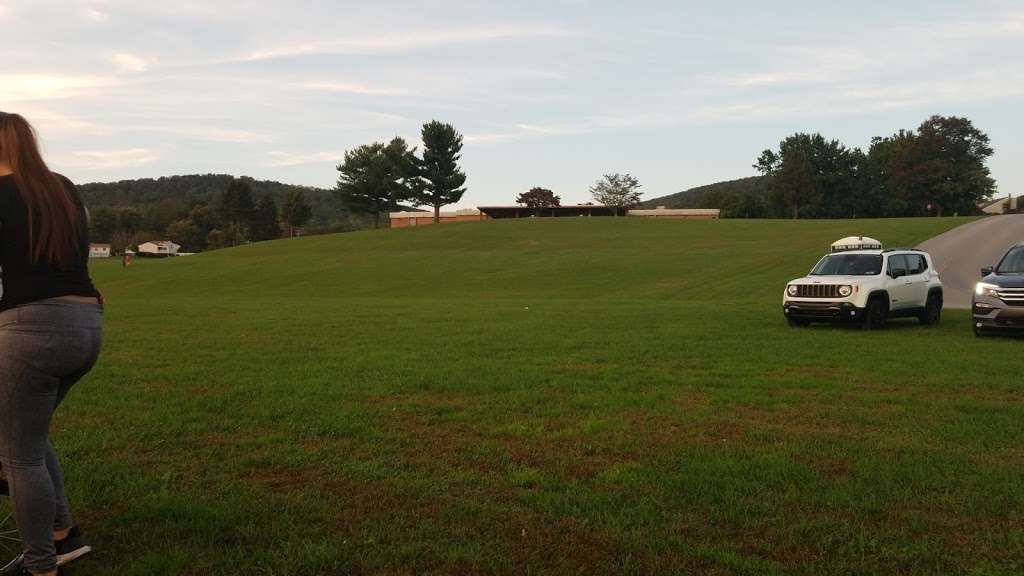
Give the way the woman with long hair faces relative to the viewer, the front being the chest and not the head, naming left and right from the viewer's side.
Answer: facing away from the viewer and to the left of the viewer

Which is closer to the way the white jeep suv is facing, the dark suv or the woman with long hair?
the woman with long hair

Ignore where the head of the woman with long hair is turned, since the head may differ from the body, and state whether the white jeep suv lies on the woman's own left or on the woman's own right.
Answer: on the woman's own right

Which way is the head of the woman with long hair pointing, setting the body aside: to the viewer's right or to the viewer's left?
to the viewer's left

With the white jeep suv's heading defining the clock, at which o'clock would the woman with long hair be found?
The woman with long hair is roughly at 11 o'clock from the white jeep suv.

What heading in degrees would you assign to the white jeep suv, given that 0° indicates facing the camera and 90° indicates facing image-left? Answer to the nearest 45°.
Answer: approximately 45°

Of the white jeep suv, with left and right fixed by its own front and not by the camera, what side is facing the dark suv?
left
